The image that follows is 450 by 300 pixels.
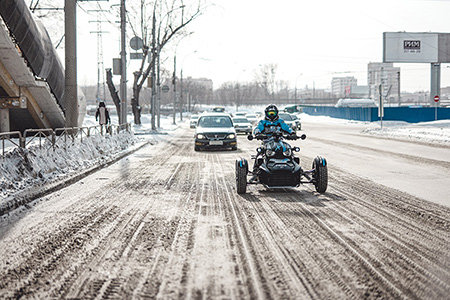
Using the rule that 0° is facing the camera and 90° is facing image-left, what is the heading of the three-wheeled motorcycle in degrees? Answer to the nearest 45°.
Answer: approximately 0°

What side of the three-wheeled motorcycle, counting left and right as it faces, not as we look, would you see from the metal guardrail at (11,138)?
right

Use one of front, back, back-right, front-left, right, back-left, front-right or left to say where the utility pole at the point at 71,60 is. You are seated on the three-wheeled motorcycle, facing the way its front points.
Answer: back-right

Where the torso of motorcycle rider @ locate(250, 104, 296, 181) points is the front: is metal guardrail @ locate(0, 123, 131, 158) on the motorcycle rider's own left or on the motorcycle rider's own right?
on the motorcycle rider's own right

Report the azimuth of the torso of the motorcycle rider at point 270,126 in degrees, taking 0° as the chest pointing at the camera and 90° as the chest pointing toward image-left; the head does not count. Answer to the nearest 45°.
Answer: approximately 0°
